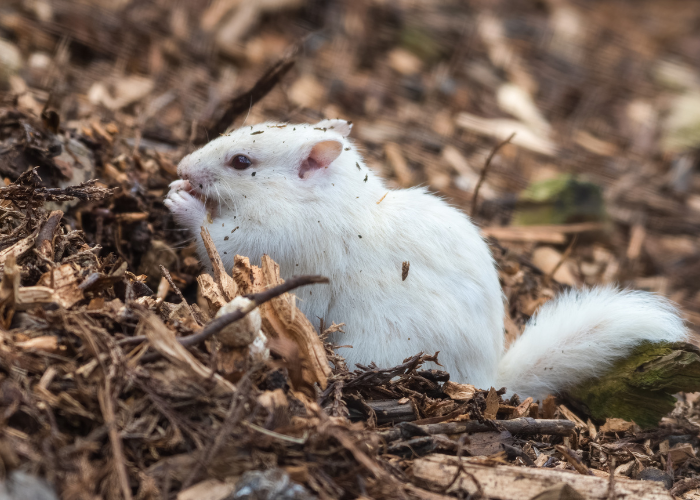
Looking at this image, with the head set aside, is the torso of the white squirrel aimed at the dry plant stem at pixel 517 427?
no

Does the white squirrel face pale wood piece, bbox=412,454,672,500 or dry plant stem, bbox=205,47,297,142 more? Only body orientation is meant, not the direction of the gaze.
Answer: the dry plant stem

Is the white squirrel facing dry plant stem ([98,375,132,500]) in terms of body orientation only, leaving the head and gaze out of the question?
no

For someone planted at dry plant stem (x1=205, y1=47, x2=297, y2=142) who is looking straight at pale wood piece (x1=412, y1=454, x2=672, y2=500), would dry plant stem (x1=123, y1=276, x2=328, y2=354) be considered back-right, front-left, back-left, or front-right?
front-right

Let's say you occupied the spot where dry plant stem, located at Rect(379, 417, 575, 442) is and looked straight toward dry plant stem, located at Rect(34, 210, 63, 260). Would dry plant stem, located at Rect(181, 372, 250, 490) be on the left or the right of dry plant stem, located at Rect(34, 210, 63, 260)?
left

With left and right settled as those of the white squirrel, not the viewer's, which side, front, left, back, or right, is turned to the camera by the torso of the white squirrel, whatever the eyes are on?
left

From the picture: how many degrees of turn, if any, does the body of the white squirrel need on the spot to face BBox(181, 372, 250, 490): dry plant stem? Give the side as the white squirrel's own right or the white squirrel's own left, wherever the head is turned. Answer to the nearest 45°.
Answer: approximately 90° to the white squirrel's own left

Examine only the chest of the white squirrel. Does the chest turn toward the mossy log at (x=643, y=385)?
no
